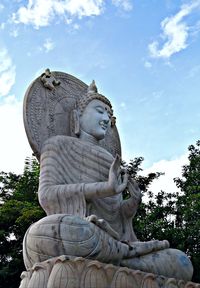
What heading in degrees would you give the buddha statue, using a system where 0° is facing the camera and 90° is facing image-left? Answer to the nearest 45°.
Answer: approximately 315°

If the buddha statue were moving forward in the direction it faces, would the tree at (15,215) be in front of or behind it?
behind

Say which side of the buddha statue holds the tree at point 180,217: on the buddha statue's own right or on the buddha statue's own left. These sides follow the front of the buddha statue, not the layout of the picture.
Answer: on the buddha statue's own left
